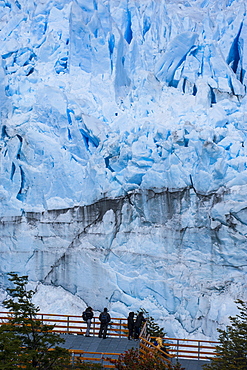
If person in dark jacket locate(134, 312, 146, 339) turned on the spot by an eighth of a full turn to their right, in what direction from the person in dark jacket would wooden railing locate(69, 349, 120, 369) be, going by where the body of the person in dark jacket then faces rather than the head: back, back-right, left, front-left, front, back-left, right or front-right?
back-right

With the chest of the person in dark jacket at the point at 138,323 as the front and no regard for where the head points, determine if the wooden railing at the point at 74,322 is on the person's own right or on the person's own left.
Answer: on the person's own left

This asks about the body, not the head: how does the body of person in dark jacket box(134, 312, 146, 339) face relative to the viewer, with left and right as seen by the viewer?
facing away from the viewer and to the right of the viewer
